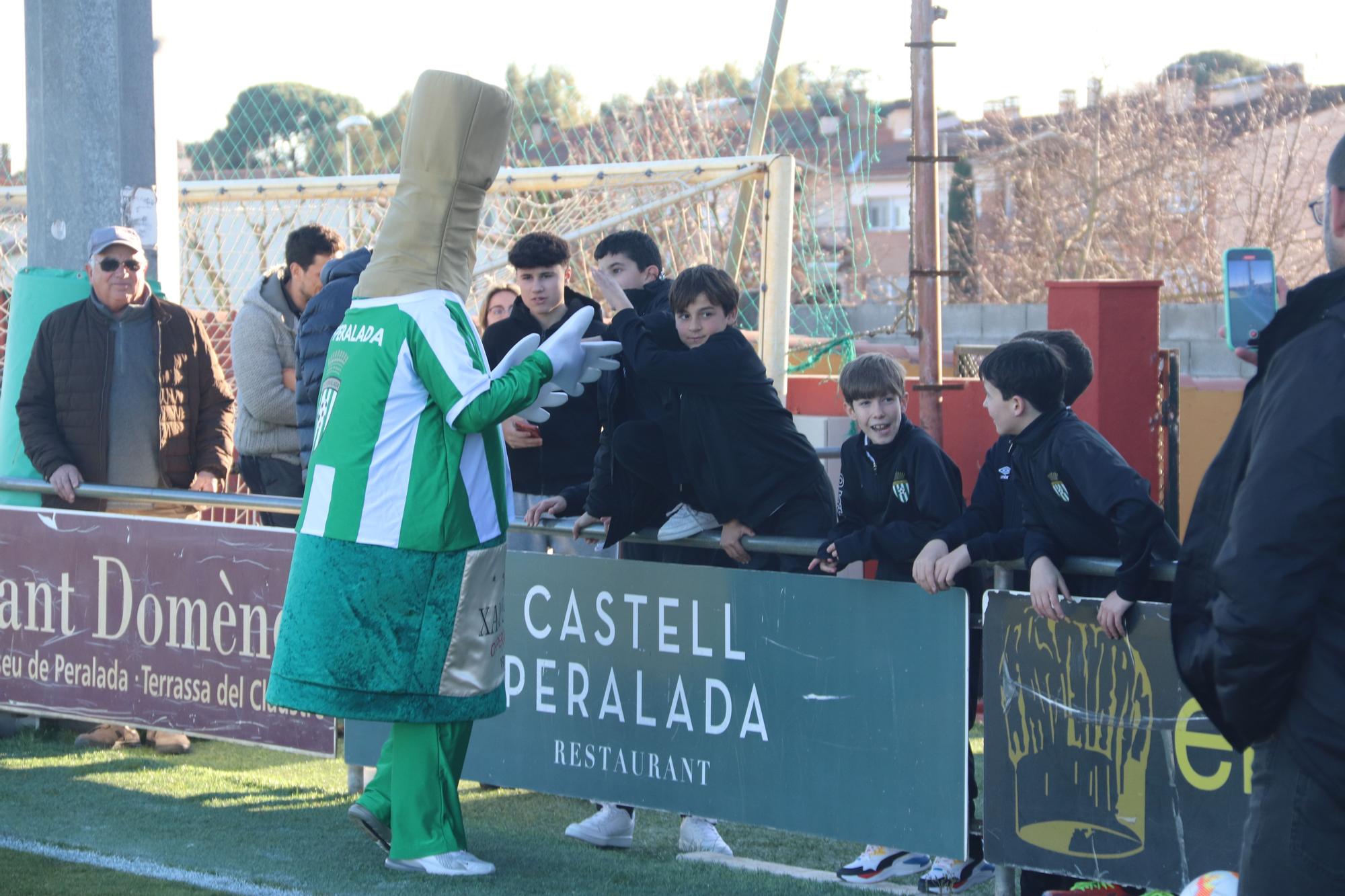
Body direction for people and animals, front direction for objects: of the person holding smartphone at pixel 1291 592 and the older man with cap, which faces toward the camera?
the older man with cap

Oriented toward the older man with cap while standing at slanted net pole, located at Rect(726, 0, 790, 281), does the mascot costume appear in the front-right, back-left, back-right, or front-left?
front-left

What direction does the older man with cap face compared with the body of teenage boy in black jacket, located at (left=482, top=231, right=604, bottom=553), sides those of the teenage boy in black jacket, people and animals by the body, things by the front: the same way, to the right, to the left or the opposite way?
the same way

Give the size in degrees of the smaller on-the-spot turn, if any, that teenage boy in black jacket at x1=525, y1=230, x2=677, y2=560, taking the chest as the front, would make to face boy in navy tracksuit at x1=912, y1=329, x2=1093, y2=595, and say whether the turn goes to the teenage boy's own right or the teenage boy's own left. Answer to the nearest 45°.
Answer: approximately 90° to the teenage boy's own left

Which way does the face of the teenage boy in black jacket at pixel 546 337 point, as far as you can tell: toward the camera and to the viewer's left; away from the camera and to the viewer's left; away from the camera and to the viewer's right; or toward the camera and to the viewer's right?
toward the camera and to the viewer's left

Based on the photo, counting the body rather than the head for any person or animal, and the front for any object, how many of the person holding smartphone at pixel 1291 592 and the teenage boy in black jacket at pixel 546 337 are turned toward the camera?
1

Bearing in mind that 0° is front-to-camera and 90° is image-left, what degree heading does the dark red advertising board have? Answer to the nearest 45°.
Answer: approximately 45°

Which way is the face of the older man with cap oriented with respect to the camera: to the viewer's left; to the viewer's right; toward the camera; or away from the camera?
toward the camera

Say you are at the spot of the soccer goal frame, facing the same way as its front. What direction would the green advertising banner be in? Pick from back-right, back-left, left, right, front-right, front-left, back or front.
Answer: front

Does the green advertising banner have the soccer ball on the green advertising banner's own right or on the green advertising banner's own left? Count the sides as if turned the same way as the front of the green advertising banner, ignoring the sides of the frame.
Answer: on the green advertising banner's own left

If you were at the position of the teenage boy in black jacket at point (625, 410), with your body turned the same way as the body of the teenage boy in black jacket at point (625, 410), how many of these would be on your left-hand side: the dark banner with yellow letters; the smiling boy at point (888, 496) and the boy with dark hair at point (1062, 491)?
3

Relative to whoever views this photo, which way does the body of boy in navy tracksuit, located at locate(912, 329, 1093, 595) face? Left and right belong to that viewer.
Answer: facing the viewer and to the left of the viewer

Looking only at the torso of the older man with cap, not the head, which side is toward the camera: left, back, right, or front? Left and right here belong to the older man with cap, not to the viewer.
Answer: front

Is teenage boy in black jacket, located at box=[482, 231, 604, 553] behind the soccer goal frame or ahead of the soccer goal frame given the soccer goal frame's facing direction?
ahead

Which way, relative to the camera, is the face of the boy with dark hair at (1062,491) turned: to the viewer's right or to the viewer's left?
to the viewer's left

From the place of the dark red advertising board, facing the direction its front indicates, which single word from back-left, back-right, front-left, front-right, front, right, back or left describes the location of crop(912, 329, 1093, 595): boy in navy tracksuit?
left

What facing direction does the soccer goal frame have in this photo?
toward the camera
